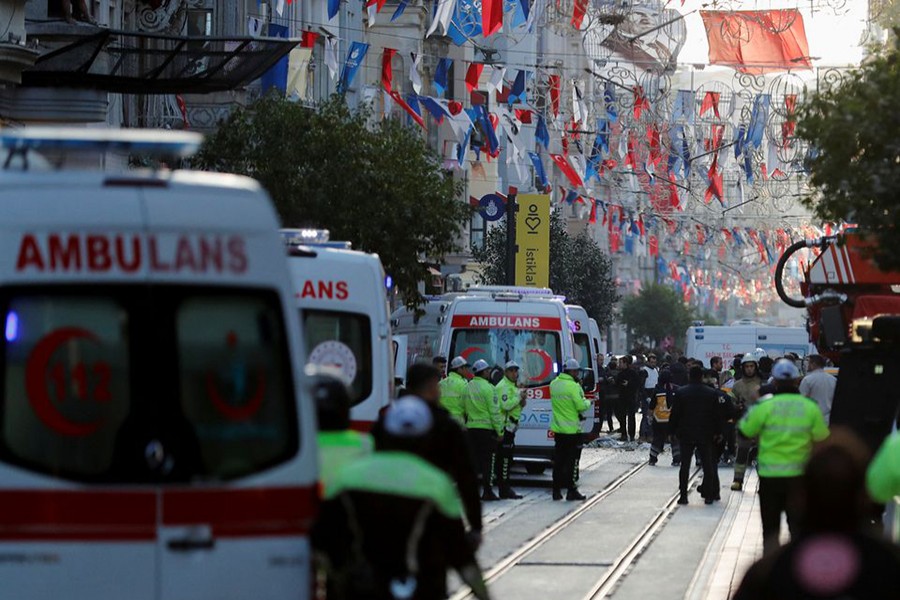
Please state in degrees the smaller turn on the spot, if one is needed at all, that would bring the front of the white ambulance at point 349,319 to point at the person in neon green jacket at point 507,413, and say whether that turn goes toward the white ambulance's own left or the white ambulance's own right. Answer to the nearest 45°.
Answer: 0° — it already faces them

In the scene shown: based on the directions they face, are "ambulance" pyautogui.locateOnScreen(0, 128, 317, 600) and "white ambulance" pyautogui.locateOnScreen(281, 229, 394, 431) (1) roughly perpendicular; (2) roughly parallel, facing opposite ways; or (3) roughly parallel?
roughly parallel

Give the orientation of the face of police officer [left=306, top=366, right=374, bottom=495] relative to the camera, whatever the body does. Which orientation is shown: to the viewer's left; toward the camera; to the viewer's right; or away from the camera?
away from the camera

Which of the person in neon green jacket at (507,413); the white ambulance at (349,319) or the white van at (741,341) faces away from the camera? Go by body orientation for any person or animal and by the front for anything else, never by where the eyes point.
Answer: the white ambulance

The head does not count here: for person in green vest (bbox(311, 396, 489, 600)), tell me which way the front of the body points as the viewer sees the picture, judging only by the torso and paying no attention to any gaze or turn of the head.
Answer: away from the camera

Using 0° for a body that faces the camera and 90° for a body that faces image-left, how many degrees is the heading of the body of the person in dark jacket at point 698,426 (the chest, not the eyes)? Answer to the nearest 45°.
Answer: approximately 180°

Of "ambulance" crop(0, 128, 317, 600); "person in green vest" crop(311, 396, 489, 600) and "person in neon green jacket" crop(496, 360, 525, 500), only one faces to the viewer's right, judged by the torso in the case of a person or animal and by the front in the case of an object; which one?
the person in neon green jacket

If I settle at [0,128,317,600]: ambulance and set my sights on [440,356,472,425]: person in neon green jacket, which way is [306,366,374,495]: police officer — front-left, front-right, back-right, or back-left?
front-right

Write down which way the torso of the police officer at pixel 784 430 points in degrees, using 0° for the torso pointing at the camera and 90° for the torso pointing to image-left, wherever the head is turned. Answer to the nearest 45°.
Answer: approximately 180°

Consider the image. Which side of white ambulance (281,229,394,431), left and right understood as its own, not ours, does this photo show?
back

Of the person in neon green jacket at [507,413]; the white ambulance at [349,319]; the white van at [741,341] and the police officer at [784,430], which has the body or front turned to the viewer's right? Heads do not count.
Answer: the person in neon green jacket

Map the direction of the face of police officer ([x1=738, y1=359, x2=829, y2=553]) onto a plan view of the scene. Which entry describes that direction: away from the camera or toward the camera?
away from the camera

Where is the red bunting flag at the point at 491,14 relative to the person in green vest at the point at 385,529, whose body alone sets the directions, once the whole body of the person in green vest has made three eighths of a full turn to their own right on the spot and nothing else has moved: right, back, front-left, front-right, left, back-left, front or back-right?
back-left

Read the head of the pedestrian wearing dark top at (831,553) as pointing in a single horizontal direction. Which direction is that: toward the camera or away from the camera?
away from the camera
